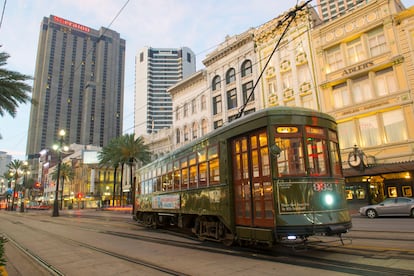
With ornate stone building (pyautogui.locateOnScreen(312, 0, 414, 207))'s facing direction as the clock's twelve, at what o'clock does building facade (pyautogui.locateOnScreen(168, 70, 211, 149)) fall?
The building facade is roughly at 2 o'clock from the ornate stone building.

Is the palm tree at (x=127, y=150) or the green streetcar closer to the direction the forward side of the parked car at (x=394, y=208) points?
the palm tree

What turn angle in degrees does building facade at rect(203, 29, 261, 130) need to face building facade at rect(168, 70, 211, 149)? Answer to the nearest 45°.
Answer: approximately 90° to its right

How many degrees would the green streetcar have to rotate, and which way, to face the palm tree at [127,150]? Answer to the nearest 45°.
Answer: approximately 180°

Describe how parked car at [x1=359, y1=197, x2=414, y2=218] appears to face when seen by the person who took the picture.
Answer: facing to the left of the viewer

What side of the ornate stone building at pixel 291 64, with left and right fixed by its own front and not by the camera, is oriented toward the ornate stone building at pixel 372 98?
left

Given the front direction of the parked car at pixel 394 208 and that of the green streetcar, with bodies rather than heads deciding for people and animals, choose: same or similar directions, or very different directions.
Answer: very different directions

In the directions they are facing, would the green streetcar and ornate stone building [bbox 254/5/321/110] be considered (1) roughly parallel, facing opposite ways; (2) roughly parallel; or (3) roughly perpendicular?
roughly perpendicular

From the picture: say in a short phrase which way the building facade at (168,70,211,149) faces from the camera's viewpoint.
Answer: facing the viewer and to the left of the viewer

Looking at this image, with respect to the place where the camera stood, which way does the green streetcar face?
facing the viewer and to the right of the viewer

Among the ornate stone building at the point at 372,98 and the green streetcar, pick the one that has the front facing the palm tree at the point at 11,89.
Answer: the ornate stone building

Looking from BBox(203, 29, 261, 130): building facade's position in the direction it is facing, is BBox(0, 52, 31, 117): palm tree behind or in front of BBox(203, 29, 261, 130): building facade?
in front

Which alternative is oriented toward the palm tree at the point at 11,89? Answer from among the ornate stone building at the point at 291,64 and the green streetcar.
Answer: the ornate stone building

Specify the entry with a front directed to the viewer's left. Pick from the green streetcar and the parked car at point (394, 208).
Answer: the parked car

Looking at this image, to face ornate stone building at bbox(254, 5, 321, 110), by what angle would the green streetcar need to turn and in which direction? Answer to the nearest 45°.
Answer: approximately 135° to its left

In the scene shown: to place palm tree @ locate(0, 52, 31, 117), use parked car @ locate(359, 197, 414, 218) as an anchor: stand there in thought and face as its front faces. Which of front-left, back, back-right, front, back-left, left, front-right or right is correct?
front-left

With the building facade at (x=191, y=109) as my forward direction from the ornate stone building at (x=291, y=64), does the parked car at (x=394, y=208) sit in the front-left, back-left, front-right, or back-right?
back-left
